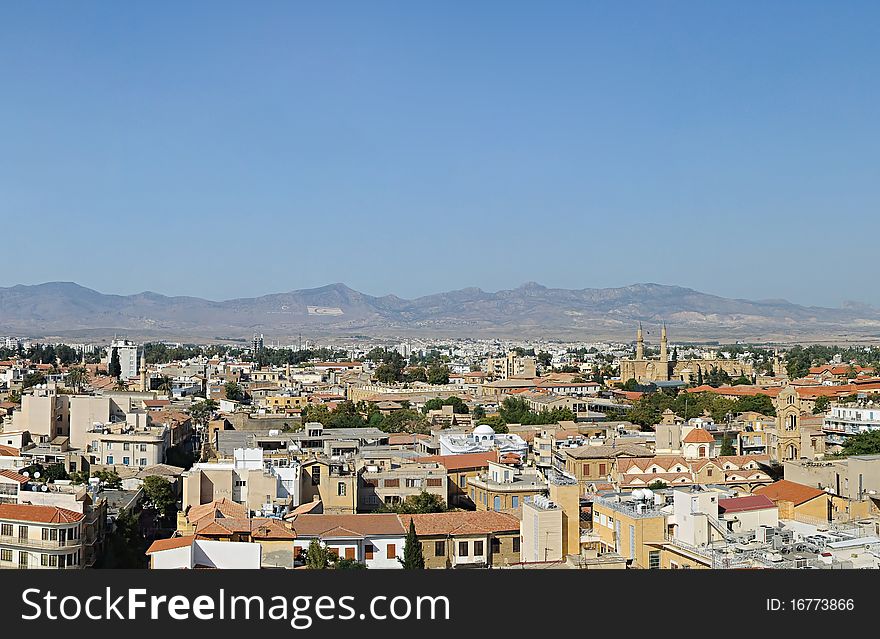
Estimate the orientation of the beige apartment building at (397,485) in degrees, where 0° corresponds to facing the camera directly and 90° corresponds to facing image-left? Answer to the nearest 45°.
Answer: approximately 0°

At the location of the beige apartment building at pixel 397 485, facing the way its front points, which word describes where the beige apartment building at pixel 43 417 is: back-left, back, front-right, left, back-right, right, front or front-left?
back-right

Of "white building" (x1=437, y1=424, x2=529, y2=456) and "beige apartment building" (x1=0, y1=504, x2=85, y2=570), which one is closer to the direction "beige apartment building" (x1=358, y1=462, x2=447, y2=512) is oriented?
the beige apartment building

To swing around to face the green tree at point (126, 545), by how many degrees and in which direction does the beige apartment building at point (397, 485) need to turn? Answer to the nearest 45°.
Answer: approximately 45° to its right

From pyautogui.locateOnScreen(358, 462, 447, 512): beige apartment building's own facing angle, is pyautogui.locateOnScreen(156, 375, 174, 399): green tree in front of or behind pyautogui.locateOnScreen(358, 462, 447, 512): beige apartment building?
behind

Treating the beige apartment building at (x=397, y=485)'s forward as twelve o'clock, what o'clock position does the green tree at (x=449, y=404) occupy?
The green tree is roughly at 6 o'clock from the beige apartment building.

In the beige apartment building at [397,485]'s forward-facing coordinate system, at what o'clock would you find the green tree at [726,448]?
The green tree is roughly at 8 o'clock from the beige apartment building.
